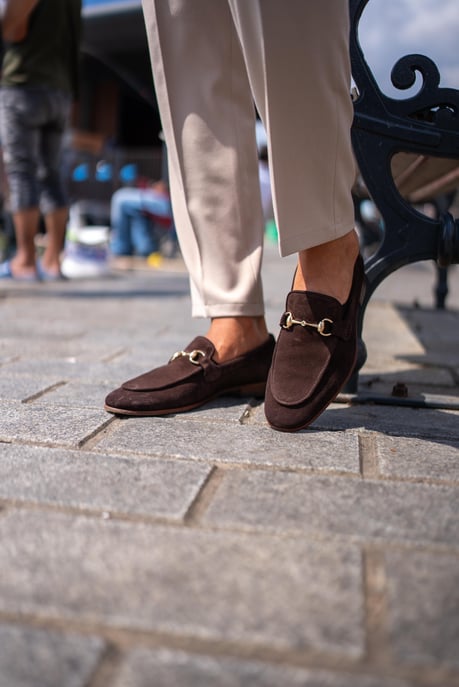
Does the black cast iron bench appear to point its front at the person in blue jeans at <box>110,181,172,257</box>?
no
